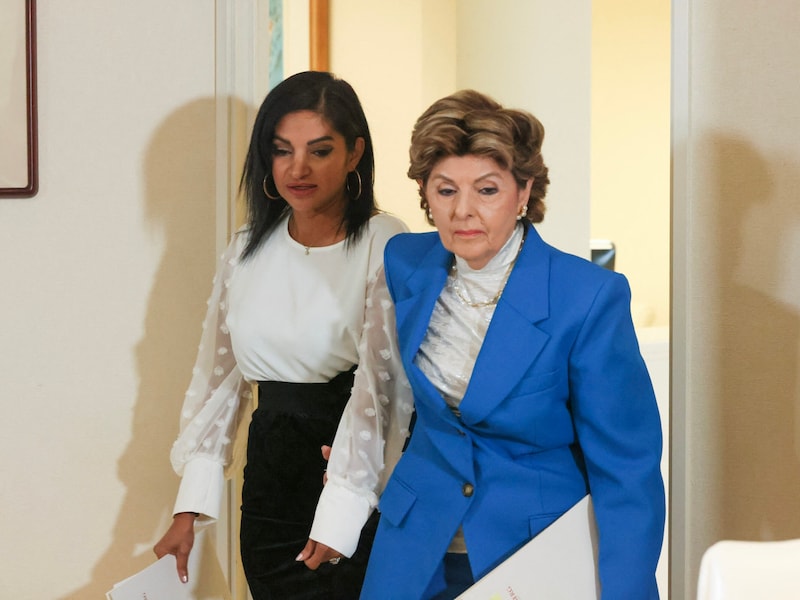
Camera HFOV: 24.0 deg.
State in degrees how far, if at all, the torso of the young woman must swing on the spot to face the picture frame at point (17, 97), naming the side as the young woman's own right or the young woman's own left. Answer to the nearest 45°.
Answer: approximately 90° to the young woman's own right

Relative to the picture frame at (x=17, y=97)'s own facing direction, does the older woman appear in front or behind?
in front

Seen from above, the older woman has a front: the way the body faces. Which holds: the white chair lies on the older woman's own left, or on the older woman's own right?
on the older woman's own left

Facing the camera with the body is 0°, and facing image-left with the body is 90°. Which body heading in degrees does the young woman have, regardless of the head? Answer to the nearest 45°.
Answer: approximately 45°

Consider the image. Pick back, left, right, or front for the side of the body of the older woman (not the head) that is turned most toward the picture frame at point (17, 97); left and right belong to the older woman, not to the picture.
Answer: right

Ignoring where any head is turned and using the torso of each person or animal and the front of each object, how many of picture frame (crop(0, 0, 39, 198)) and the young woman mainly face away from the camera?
0

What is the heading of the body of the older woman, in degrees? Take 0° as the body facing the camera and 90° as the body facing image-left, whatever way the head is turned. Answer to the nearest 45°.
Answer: approximately 45°

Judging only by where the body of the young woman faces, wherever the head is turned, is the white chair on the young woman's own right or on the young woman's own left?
on the young woman's own left

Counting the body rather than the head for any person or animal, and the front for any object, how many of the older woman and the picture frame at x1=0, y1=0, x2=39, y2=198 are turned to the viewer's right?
0

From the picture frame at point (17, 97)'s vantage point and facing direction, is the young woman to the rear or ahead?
ahead
